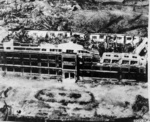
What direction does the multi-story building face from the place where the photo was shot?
facing the viewer
